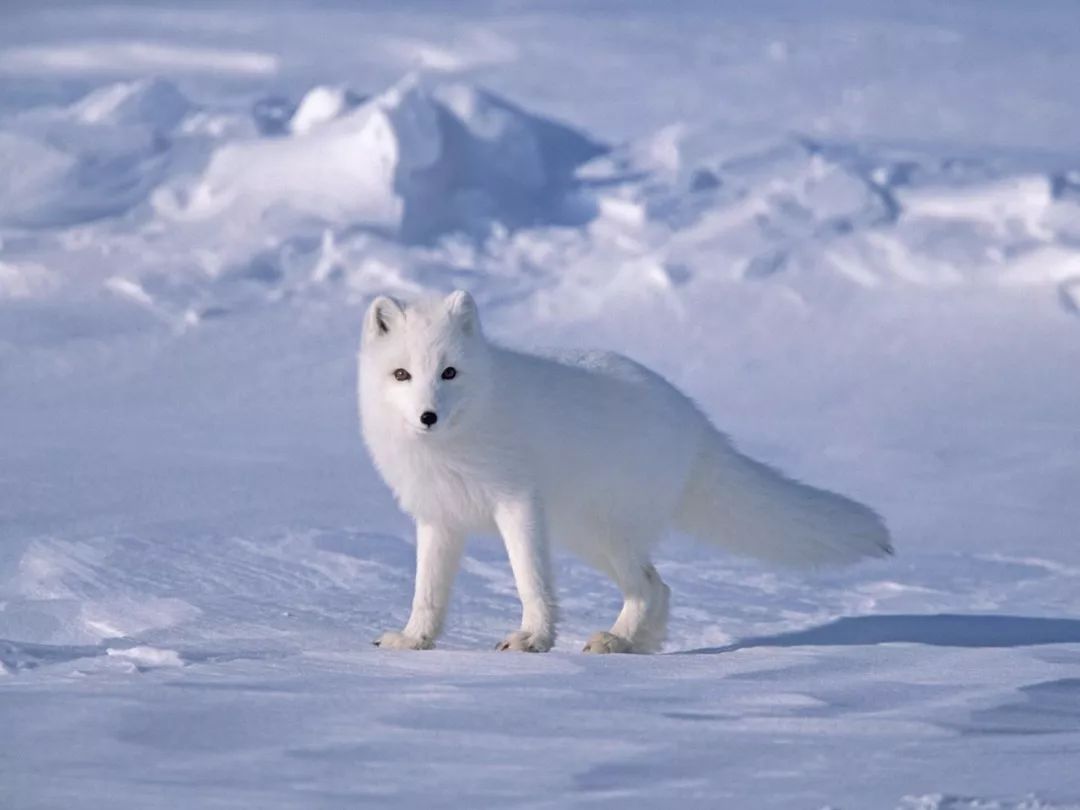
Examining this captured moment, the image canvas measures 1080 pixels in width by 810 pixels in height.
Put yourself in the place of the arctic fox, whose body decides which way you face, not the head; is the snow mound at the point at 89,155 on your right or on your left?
on your right

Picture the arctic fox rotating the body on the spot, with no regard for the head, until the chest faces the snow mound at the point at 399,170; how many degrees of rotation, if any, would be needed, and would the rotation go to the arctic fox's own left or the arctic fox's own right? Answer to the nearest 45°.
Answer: approximately 135° to the arctic fox's own right

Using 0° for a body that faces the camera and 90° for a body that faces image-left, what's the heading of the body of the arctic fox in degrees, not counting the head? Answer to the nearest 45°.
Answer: approximately 45°

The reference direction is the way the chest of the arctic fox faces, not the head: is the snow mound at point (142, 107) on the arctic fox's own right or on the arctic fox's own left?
on the arctic fox's own right
